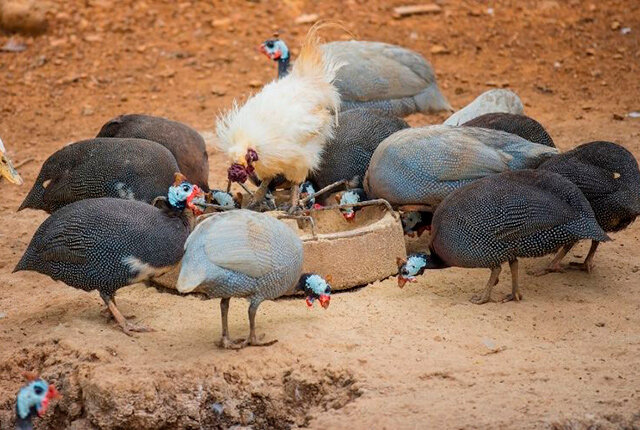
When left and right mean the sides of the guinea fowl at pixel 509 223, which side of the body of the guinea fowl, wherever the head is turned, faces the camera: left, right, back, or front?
left

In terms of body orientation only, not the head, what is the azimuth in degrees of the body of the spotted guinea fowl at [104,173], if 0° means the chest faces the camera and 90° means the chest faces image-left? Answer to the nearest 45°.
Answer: approximately 270°

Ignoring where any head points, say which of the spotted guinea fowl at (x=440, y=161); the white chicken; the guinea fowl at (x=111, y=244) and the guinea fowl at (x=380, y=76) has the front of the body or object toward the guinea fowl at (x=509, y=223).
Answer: the guinea fowl at (x=111, y=244)

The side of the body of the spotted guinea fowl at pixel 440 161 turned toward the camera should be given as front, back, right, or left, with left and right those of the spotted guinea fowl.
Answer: left

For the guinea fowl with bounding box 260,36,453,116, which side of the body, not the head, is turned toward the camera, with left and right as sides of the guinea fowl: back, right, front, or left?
left

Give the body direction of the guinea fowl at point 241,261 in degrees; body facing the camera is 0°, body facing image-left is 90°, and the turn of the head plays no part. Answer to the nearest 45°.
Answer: approximately 270°

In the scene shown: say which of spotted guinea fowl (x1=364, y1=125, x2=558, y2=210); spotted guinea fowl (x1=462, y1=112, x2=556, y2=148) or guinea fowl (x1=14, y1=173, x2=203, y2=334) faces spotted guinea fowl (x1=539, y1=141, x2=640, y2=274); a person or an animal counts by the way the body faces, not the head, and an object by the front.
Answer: the guinea fowl

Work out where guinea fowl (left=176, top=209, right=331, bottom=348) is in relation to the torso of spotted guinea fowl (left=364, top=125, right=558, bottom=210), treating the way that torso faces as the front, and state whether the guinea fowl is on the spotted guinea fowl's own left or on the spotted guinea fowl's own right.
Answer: on the spotted guinea fowl's own left

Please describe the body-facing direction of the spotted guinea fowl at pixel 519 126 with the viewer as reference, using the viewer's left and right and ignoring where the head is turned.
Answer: facing to the left of the viewer

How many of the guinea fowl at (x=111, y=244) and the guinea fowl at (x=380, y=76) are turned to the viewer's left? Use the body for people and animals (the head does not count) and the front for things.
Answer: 1

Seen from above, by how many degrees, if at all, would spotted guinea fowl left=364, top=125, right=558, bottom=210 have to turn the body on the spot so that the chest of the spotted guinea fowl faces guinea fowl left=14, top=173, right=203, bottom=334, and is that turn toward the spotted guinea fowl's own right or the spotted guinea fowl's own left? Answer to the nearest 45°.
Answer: approximately 45° to the spotted guinea fowl's own left

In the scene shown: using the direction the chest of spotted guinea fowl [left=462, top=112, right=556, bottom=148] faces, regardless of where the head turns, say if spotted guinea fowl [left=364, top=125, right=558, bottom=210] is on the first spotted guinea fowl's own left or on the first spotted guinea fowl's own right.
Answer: on the first spotted guinea fowl's own left
